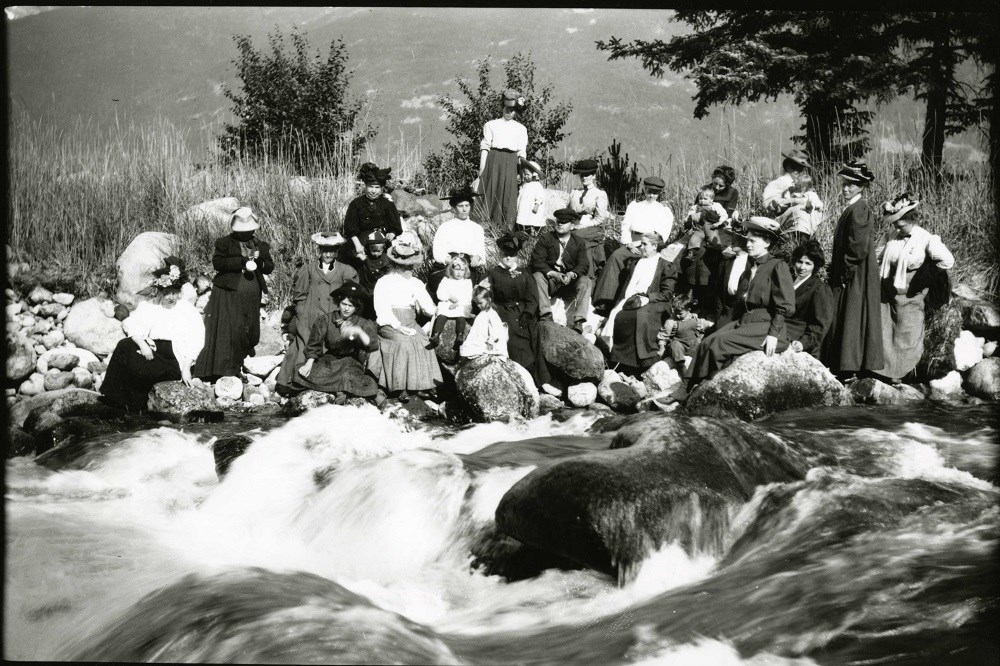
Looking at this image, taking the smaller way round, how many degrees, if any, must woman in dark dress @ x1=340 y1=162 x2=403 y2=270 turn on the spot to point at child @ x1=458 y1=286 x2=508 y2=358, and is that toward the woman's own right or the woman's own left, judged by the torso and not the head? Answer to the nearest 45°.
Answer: approximately 45° to the woman's own left

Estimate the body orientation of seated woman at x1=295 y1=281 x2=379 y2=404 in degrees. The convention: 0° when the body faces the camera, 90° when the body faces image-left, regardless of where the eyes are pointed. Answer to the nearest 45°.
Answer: approximately 0°

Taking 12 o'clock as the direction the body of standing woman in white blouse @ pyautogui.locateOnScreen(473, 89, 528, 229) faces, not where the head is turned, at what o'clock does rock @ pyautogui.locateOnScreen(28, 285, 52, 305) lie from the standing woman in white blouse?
The rock is roughly at 3 o'clock from the standing woman in white blouse.

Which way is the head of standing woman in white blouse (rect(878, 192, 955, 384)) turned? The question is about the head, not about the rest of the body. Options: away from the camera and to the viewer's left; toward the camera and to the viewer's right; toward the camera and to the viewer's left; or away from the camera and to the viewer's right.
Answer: toward the camera and to the viewer's left

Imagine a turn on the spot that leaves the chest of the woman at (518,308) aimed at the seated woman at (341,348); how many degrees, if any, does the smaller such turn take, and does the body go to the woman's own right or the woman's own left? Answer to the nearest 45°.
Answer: approximately 90° to the woman's own right

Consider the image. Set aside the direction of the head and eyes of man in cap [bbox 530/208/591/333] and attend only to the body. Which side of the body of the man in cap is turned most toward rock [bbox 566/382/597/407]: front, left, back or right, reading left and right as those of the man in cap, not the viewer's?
front

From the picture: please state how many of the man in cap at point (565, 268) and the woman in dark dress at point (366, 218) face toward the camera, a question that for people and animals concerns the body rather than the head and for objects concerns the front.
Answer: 2

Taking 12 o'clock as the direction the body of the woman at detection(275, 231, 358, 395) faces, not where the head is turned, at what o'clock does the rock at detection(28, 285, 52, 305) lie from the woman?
The rock is roughly at 4 o'clock from the woman.

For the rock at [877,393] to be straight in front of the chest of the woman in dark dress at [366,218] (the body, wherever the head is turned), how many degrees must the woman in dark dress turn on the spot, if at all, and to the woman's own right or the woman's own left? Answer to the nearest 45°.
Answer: approximately 45° to the woman's own left

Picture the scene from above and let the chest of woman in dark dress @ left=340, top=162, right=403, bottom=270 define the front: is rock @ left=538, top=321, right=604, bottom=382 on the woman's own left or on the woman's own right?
on the woman's own left

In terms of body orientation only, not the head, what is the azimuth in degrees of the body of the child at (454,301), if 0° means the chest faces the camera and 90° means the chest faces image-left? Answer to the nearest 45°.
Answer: approximately 0°
